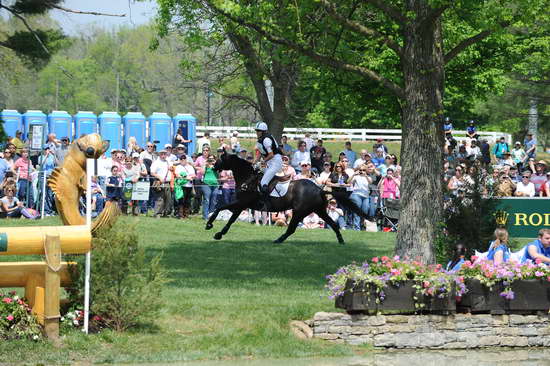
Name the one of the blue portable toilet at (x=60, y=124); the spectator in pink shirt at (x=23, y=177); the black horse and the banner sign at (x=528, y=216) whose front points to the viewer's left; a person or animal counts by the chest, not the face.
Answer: the black horse

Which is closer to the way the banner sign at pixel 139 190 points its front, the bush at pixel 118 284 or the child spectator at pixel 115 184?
the bush

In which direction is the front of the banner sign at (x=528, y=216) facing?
toward the camera

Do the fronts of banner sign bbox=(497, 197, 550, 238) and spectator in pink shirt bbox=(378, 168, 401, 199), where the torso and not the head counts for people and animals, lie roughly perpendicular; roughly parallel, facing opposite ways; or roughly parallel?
roughly parallel

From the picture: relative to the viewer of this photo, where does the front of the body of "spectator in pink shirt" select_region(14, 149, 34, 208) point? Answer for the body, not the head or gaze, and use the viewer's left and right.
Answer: facing the viewer

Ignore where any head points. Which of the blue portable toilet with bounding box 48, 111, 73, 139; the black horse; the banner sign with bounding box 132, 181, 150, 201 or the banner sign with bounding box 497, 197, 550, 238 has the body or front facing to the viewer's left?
the black horse

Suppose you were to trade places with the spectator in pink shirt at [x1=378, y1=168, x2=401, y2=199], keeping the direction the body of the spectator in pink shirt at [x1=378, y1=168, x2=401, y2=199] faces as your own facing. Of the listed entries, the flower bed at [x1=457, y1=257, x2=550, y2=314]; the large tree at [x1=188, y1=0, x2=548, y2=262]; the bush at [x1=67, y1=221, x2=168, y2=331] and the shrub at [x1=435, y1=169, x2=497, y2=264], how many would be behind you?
0

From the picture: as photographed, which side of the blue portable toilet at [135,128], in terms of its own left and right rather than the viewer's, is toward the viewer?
front

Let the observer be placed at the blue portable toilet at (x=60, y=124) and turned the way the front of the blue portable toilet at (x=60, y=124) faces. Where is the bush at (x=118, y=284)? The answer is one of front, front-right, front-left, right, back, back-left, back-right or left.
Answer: front

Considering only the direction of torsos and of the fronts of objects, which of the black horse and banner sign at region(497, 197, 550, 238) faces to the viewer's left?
the black horse

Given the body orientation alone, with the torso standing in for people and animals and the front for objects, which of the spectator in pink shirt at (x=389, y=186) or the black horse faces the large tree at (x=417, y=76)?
the spectator in pink shirt

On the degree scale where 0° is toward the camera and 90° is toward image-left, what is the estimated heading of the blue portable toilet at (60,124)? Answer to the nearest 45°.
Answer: approximately 0°

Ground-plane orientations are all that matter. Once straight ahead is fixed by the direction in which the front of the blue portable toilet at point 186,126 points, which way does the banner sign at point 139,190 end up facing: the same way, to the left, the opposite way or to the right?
the same way

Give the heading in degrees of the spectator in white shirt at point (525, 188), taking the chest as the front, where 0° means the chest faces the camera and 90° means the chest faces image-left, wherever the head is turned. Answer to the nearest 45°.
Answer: approximately 0°

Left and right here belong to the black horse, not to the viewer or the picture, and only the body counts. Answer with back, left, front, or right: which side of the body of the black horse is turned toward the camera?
left

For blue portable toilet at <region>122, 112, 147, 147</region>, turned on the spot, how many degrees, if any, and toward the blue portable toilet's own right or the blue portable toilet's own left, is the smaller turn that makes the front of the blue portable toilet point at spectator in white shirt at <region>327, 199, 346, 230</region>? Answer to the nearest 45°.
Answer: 0° — it already faces them

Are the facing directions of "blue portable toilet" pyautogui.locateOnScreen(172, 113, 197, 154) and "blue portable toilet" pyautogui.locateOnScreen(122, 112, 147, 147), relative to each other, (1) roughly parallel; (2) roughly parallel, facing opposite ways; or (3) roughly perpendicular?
roughly parallel
